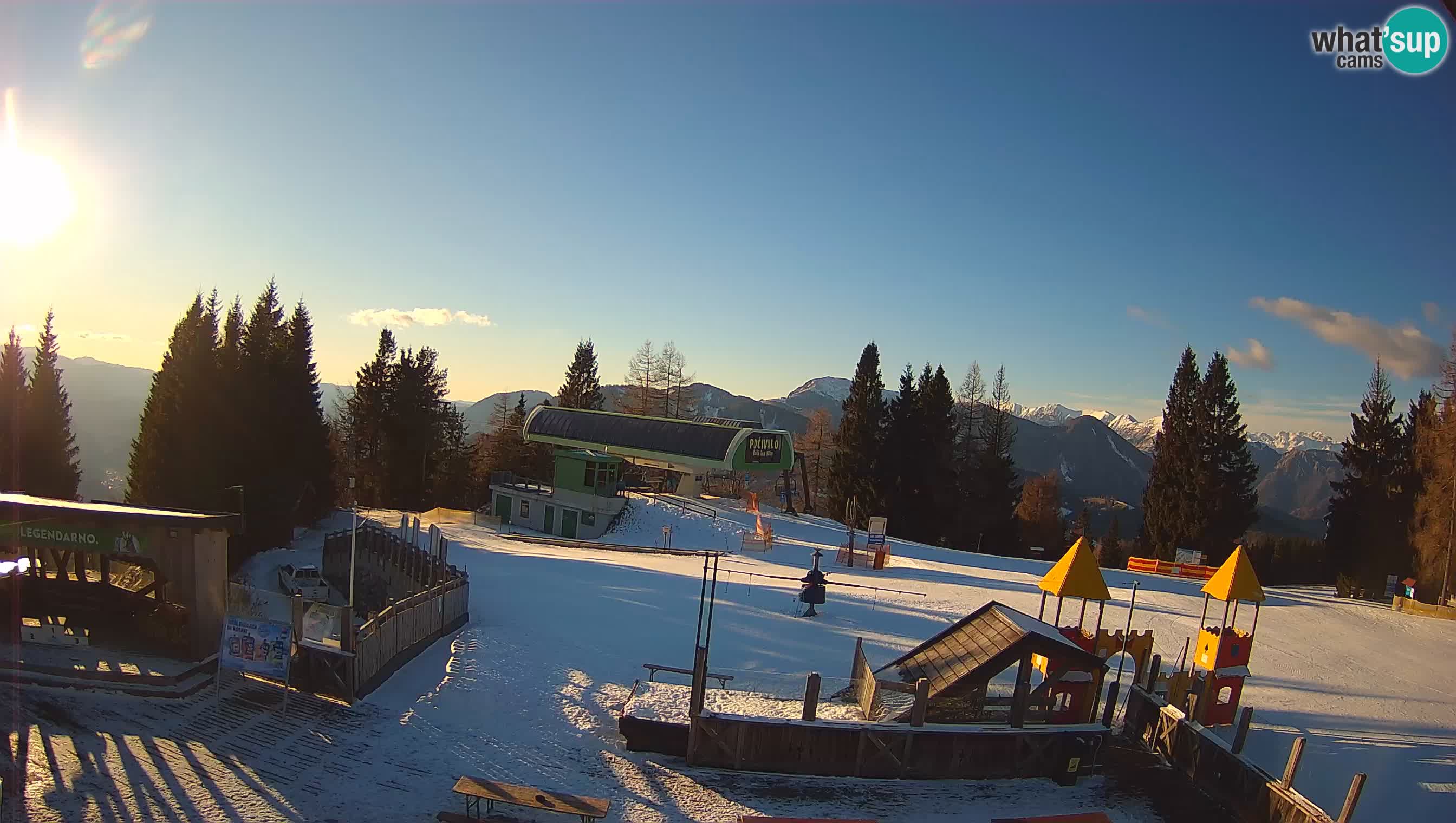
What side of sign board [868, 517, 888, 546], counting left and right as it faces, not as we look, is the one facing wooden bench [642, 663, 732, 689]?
front

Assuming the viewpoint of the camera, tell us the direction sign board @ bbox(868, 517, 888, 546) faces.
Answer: facing the viewer

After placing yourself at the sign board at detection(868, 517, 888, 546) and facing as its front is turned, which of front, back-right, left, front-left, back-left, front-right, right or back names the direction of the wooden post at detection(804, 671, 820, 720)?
front

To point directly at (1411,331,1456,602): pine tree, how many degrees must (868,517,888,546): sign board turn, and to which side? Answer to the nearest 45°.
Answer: approximately 90° to its left

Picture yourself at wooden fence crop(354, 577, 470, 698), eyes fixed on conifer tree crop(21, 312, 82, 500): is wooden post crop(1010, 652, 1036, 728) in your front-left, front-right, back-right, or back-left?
back-right

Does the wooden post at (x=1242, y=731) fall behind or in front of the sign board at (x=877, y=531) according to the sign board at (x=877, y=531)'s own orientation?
in front

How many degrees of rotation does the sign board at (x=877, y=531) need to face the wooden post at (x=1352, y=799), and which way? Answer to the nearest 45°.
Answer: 0° — it already faces it

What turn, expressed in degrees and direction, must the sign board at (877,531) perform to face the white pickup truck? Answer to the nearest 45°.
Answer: approximately 45° to its right

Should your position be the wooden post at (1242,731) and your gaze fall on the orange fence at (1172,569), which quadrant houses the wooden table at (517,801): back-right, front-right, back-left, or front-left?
back-left

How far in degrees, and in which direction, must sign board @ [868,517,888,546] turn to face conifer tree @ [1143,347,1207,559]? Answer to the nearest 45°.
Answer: approximately 135° to its left

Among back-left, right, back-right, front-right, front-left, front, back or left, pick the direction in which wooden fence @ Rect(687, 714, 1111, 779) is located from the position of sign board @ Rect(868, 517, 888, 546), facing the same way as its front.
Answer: front

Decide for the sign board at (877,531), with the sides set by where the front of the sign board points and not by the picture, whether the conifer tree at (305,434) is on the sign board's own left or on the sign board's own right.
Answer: on the sign board's own right

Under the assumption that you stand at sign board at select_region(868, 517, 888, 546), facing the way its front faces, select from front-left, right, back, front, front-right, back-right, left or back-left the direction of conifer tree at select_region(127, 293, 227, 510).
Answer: right
